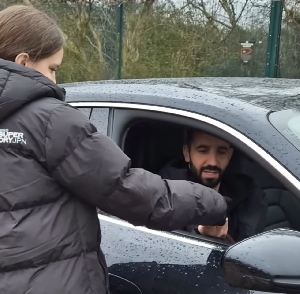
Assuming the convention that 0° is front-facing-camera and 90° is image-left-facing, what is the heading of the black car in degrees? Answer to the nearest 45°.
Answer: approximately 315°

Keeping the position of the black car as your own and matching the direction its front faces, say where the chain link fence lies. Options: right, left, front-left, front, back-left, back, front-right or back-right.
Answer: back-left
